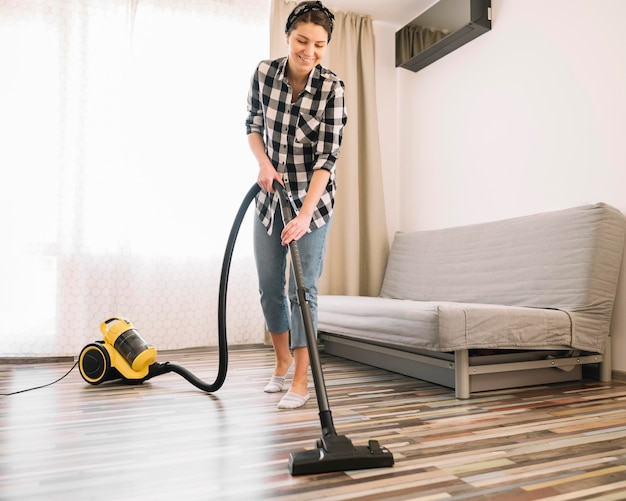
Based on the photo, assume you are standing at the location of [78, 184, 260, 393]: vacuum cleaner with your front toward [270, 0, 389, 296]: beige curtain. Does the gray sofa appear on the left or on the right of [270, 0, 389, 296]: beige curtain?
right

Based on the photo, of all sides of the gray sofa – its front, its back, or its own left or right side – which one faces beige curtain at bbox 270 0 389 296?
right

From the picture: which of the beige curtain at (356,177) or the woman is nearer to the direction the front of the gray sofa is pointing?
the woman

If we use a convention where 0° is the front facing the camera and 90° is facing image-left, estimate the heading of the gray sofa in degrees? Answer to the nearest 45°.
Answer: approximately 45°

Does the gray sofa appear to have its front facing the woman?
yes

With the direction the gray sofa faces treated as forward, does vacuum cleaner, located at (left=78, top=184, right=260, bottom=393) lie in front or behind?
in front
